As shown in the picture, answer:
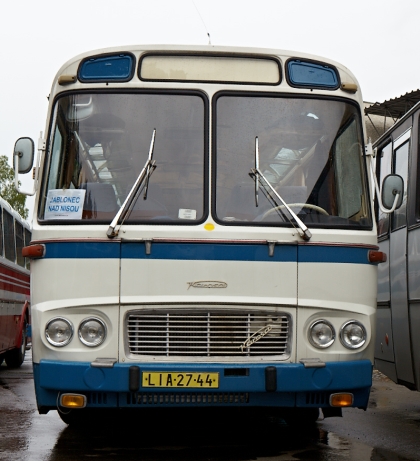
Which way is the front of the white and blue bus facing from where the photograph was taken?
facing the viewer

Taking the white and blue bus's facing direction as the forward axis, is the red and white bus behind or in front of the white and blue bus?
behind
